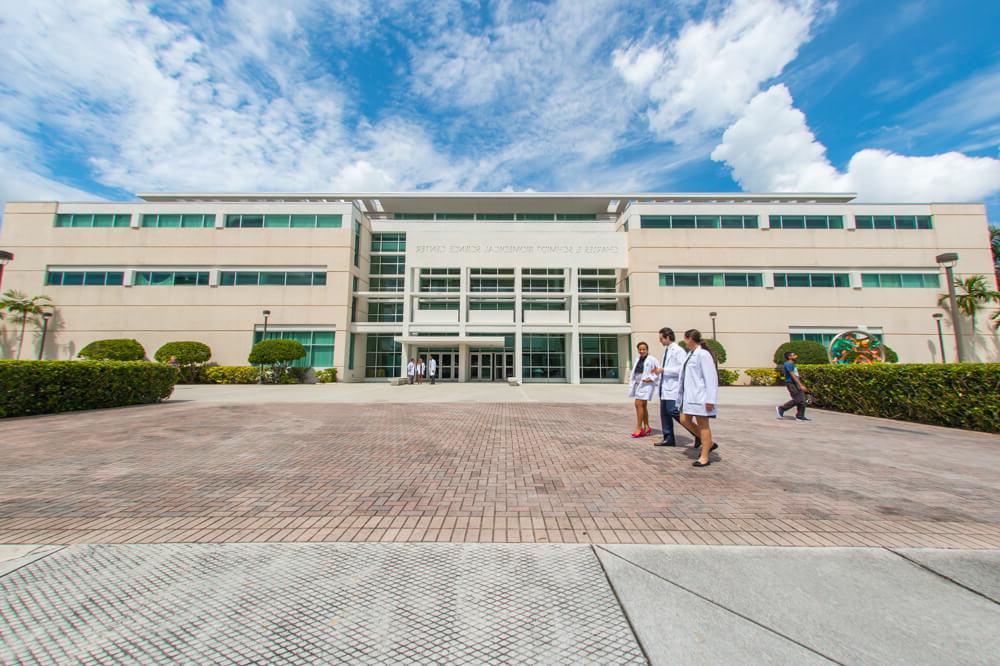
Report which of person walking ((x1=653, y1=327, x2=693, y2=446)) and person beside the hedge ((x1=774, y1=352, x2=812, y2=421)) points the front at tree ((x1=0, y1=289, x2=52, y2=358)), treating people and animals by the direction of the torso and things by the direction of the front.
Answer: the person walking

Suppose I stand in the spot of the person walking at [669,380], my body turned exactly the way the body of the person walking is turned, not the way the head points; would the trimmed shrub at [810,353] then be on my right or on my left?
on my right

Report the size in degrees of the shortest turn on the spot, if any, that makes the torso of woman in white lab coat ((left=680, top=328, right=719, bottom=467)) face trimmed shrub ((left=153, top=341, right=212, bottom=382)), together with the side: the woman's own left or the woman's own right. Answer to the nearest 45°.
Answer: approximately 45° to the woman's own right

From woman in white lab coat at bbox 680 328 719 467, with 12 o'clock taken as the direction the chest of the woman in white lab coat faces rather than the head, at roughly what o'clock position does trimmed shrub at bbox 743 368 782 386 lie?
The trimmed shrub is roughly at 5 o'clock from the woman in white lab coat.

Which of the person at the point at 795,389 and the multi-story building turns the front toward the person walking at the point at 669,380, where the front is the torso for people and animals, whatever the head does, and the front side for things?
the multi-story building

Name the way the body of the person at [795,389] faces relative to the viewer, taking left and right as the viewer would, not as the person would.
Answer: facing to the right of the viewer

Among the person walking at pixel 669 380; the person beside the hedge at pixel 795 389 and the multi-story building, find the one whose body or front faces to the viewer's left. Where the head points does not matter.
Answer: the person walking

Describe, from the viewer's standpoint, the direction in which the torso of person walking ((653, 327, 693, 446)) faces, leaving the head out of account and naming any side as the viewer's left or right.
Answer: facing to the left of the viewer

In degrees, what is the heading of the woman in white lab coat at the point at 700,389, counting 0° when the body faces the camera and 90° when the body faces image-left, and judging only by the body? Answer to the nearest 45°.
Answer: approximately 45°

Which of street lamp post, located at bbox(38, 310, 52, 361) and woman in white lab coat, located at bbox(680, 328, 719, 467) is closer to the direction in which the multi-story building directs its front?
the woman in white lab coat

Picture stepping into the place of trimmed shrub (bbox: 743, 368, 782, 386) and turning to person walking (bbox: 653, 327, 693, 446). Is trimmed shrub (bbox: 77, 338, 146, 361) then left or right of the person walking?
right

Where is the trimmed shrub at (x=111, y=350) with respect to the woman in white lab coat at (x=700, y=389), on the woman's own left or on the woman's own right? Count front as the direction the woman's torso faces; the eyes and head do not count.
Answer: on the woman's own right
